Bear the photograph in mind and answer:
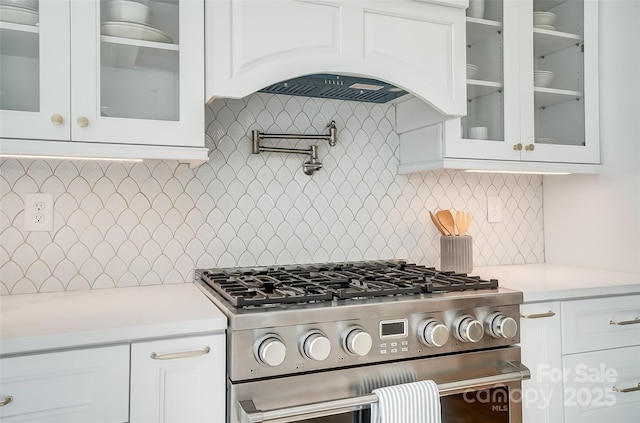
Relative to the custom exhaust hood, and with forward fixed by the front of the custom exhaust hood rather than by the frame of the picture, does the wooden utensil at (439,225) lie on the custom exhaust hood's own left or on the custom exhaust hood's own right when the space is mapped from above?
on the custom exhaust hood's own left

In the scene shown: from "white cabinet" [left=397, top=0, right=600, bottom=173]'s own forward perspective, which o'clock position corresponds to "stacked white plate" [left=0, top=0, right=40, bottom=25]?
The stacked white plate is roughly at 3 o'clock from the white cabinet.

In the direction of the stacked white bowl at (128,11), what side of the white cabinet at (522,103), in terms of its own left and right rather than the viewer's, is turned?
right

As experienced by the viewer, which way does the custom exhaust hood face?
facing the viewer and to the right of the viewer

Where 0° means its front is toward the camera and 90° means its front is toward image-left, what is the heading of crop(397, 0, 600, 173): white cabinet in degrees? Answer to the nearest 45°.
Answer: approximately 315°

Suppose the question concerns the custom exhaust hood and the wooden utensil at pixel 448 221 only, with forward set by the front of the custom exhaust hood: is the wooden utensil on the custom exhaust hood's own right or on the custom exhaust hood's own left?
on the custom exhaust hood's own left

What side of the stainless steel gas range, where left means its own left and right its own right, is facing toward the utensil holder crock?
left
